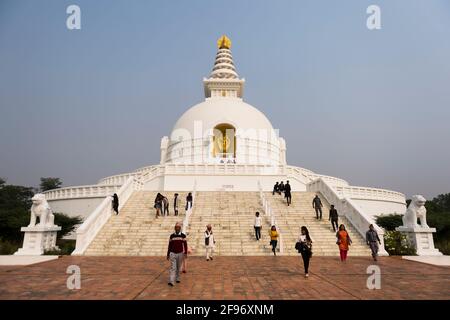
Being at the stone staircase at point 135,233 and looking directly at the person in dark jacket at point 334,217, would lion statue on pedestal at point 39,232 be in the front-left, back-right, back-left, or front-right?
back-right

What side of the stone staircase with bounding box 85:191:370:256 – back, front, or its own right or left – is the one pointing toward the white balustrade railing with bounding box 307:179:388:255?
left

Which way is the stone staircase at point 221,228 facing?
toward the camera

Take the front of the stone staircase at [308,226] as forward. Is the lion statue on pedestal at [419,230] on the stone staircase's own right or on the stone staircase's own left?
on the stone staircase's own left

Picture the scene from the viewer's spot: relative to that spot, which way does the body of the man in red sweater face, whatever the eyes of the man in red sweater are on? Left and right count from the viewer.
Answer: facing the viewer

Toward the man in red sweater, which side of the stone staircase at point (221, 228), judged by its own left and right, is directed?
front

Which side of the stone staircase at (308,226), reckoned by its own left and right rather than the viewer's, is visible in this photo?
front

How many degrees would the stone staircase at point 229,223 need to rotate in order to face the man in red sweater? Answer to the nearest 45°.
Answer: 0° — it already faces them

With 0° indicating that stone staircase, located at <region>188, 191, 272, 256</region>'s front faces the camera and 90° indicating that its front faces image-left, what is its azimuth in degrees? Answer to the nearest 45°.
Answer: approximately 0°

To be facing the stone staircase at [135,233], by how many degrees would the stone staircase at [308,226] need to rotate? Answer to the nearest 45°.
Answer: approximately 90° to its right
